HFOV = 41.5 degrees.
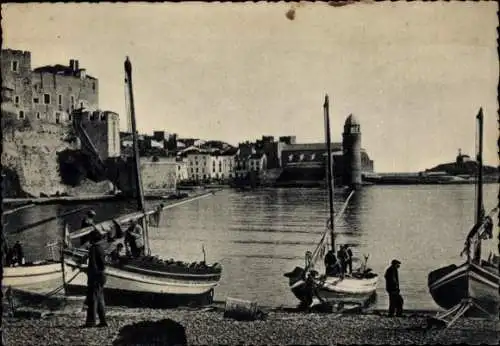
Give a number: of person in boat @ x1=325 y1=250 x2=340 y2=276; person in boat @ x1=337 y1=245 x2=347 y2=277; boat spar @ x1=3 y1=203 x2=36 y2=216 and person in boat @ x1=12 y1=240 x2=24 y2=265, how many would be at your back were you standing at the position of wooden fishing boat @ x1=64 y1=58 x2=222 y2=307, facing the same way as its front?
2

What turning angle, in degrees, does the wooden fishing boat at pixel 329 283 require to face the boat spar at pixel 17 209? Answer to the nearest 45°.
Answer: approximately 45° to its right

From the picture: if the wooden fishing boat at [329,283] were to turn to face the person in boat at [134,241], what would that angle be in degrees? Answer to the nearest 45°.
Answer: approximately 45° to its right

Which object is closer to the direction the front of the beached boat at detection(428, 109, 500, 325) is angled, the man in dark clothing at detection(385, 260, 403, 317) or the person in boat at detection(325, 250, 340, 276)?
the man in dark clothing
